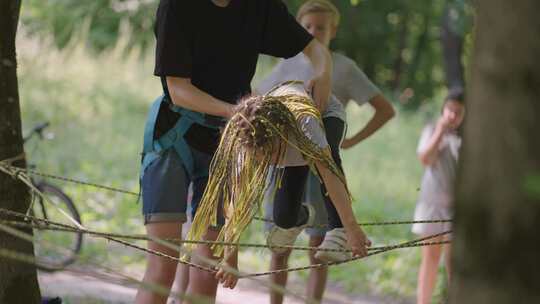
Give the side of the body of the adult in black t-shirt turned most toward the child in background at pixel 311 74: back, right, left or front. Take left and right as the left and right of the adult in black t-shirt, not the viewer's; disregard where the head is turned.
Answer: left

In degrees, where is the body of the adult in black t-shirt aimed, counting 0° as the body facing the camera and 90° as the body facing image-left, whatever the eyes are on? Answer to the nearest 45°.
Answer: approximately 315°

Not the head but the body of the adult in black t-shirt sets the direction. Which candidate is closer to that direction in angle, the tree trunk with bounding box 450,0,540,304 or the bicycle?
the tree trunk

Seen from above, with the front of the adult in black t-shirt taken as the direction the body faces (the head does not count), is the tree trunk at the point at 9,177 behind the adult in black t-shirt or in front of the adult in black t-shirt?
behind

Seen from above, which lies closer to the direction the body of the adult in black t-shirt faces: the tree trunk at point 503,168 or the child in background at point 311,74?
the tree trunk

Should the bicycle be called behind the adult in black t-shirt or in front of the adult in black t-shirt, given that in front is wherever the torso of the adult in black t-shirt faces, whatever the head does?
behind
